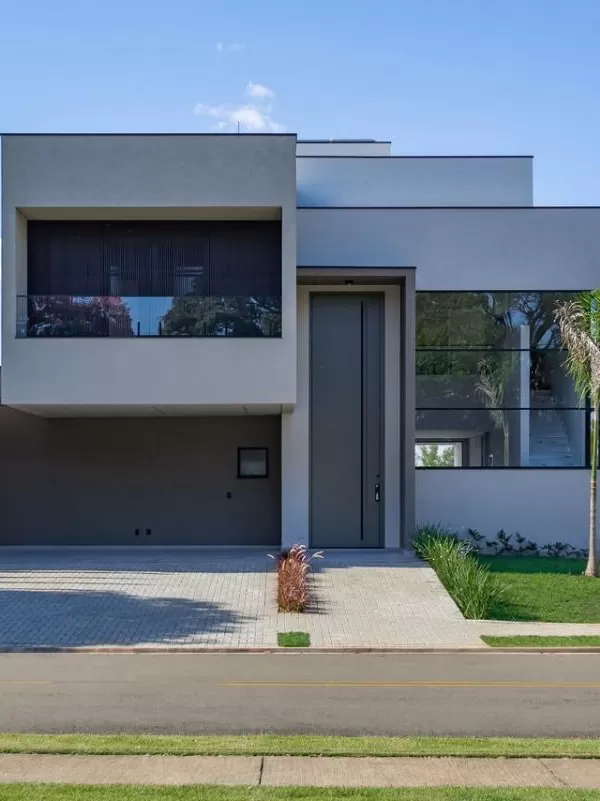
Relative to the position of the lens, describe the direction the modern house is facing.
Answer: facing the viewer

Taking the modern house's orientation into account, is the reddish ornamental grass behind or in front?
in front

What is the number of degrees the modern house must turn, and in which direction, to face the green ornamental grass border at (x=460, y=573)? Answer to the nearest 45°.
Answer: approximately 45° to its left

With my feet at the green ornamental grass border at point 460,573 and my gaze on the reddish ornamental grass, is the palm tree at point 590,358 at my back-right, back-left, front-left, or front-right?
back-right
